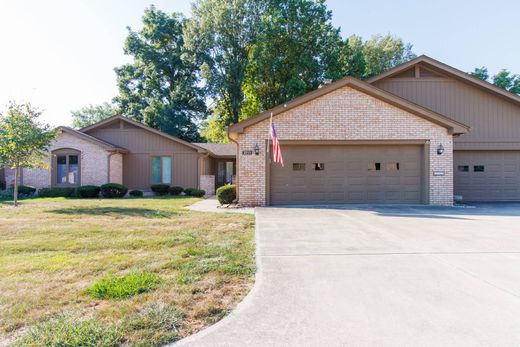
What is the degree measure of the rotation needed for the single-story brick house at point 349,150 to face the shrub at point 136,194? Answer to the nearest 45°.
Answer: approximately 135° to its right

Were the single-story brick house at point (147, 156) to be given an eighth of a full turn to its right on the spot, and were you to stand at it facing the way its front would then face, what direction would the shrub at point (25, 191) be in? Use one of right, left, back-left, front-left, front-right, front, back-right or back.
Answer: front-right

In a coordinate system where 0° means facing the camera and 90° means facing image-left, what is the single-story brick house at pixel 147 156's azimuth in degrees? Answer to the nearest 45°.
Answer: approximately 0°

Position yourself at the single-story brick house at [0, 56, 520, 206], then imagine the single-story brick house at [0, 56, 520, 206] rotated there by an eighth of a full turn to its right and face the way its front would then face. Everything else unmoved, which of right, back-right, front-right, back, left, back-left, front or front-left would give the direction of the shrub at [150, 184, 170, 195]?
right

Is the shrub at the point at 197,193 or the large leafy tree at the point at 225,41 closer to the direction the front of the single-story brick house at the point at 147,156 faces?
the shrub

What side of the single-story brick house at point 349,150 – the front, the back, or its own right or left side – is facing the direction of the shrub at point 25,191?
right

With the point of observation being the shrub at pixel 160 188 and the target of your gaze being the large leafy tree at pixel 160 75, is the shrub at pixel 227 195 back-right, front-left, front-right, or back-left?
back-right

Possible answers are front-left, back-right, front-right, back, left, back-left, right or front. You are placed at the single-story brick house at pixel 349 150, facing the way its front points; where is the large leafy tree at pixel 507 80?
back-left

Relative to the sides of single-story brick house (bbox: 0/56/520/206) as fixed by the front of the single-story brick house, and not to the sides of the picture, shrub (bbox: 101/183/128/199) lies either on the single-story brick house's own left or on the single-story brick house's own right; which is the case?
on the single-story brick house's own right
